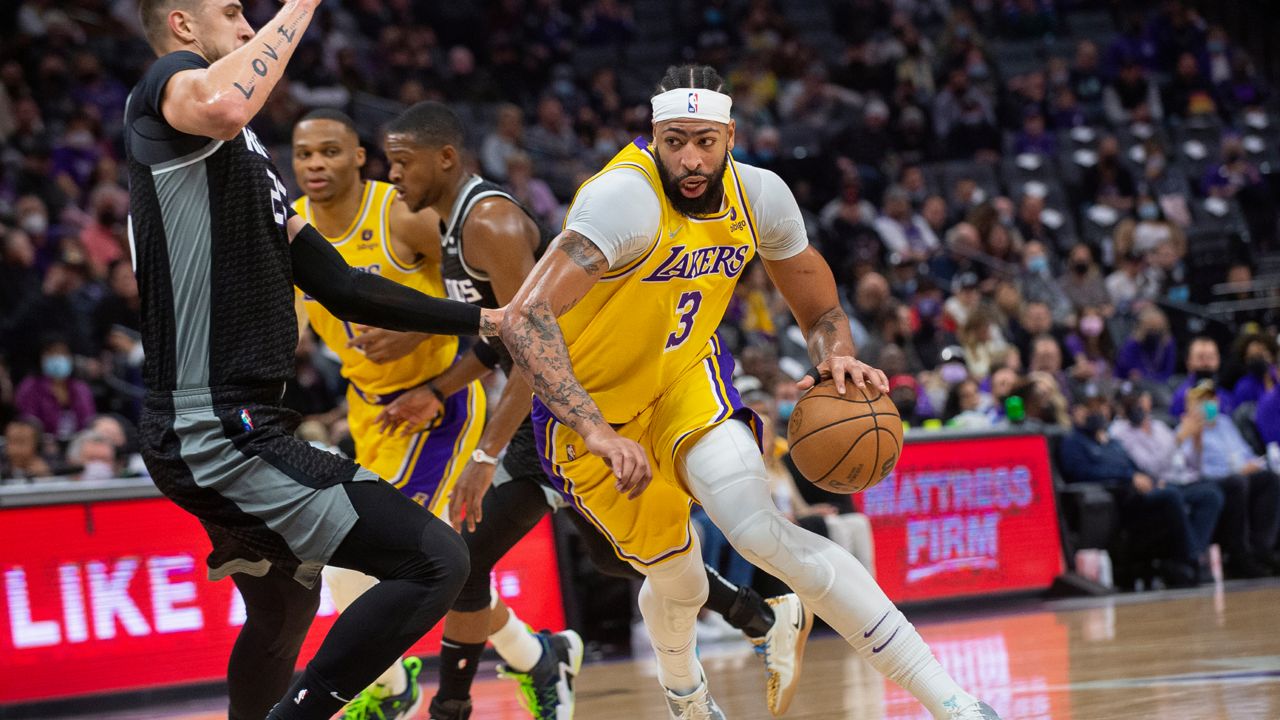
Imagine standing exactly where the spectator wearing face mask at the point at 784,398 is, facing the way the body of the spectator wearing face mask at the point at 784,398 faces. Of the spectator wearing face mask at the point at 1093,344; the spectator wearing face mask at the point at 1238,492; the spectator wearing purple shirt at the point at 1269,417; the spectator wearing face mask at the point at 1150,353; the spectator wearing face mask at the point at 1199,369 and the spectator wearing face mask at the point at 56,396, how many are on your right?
1

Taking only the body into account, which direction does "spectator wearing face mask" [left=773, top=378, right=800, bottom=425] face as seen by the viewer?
toward the camera

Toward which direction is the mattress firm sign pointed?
toward the camera

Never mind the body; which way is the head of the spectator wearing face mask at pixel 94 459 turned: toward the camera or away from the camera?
toward the camera

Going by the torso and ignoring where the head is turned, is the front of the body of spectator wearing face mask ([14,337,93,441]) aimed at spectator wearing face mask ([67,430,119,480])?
yes

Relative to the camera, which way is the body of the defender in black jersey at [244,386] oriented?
to the viewer's right

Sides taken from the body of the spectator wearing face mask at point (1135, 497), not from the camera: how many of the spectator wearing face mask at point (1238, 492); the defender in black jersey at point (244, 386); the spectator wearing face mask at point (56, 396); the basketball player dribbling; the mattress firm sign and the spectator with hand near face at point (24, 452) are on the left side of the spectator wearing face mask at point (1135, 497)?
1

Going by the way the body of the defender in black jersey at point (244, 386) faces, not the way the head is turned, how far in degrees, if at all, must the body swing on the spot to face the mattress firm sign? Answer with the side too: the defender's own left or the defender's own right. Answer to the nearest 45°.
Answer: approximately 45° to the defender's own left

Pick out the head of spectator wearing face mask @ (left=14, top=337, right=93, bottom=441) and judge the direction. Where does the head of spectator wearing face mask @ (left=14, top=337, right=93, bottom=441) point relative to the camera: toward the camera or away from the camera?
toward the camera

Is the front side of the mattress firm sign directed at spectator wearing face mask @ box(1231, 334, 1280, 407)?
no

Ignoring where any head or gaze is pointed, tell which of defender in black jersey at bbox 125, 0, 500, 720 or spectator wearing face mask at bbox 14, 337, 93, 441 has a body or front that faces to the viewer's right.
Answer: the defender in black jersey

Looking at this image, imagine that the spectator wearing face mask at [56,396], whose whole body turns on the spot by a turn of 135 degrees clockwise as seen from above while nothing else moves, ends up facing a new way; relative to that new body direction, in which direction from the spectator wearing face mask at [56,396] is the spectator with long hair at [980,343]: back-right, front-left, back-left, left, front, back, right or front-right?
back-right

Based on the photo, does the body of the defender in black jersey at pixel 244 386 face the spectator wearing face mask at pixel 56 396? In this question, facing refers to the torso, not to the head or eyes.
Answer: no

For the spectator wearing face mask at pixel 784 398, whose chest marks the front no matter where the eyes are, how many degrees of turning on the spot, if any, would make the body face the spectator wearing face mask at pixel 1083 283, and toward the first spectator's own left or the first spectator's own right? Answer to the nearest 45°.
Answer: approximately 135° to the first spectator's own left

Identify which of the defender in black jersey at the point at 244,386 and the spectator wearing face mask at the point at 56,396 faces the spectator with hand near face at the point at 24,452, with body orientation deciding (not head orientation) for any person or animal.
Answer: the spectator wearing face mask at the point at 56,396

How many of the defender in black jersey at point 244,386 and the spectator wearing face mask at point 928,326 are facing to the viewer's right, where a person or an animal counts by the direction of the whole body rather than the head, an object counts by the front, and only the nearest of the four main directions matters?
1
